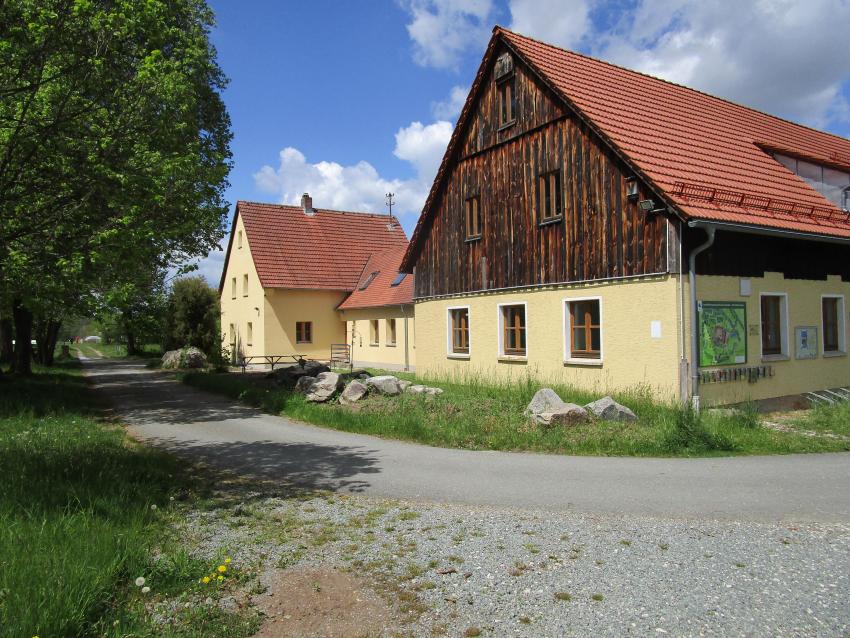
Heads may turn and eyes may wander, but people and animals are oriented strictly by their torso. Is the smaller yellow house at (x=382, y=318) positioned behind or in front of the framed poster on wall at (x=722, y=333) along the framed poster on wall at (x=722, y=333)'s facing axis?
behind

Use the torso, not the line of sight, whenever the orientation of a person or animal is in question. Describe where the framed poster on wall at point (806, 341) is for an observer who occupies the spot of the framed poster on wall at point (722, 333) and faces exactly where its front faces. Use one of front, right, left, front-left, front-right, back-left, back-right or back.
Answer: left

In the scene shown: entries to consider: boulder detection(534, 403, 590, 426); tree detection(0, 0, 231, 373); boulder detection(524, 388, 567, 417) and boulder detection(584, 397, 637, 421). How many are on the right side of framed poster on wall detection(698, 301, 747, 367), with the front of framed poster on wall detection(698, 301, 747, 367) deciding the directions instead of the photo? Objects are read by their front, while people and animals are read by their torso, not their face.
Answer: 4

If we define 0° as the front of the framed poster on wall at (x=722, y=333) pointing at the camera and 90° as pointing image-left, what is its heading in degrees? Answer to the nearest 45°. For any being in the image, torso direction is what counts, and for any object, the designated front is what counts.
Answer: approximately 315°

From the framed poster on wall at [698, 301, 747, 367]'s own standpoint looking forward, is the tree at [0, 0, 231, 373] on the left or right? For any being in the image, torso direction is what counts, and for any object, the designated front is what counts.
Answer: on its right

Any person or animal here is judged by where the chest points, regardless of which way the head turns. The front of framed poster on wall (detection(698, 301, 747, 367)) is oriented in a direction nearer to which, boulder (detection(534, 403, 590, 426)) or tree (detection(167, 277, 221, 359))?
the boulder

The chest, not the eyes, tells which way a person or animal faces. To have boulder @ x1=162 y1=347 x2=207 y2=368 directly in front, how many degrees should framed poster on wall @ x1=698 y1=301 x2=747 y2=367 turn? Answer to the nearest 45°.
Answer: approximately 180°

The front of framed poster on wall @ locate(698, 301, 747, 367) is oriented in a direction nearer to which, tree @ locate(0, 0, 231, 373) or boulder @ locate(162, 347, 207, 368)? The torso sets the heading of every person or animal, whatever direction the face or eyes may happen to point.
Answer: the tree

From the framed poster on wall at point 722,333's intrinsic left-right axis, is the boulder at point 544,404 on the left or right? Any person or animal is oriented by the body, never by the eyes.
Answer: on its right

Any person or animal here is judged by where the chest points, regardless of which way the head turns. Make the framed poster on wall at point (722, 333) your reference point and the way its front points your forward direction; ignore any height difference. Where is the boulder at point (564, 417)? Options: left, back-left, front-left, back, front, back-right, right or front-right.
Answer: right
